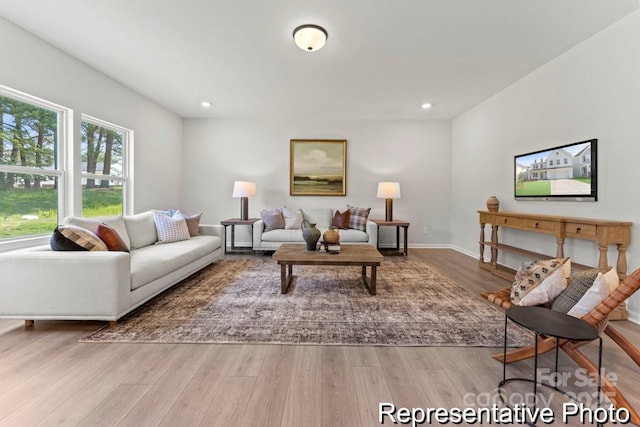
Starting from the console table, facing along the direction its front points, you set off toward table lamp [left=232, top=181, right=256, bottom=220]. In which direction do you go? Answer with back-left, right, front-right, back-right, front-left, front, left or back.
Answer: front-right

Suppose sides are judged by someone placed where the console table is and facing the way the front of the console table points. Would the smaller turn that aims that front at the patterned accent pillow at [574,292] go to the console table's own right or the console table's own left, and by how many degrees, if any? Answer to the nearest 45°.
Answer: approximately 45° to the console table's own left

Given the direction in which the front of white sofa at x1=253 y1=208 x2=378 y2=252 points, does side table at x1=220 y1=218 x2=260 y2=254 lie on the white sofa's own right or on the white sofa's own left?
on the white sofa's own right

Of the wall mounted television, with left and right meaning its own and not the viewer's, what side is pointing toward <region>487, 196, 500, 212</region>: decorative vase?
right

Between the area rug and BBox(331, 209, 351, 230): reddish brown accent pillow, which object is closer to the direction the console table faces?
the area rug

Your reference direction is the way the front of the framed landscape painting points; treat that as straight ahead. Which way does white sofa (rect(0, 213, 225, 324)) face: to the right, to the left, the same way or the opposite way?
to the left

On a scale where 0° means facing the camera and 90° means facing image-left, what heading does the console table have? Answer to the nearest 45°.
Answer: approximately 45°

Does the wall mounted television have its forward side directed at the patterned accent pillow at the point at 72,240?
yes

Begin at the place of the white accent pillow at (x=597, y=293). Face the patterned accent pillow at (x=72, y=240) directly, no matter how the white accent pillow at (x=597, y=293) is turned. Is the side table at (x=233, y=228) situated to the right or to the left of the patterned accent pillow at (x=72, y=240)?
right

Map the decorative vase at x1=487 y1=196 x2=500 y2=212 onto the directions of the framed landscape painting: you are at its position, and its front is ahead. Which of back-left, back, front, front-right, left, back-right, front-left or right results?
front-left

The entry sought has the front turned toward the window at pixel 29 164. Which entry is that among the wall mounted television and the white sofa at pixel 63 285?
the wall mounted television

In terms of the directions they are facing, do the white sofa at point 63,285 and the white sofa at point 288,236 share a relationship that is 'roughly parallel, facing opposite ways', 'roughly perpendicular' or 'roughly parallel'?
roughly perpendicular

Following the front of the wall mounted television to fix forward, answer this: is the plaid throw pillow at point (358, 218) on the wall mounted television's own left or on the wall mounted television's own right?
on the wall mounted television's own right

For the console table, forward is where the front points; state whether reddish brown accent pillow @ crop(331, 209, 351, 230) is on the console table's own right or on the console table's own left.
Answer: on the console table's own right

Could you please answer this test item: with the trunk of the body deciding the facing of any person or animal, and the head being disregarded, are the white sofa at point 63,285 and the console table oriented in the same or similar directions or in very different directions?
very different directions

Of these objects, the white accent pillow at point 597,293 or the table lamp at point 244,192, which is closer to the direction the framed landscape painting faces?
the white accent pillow
